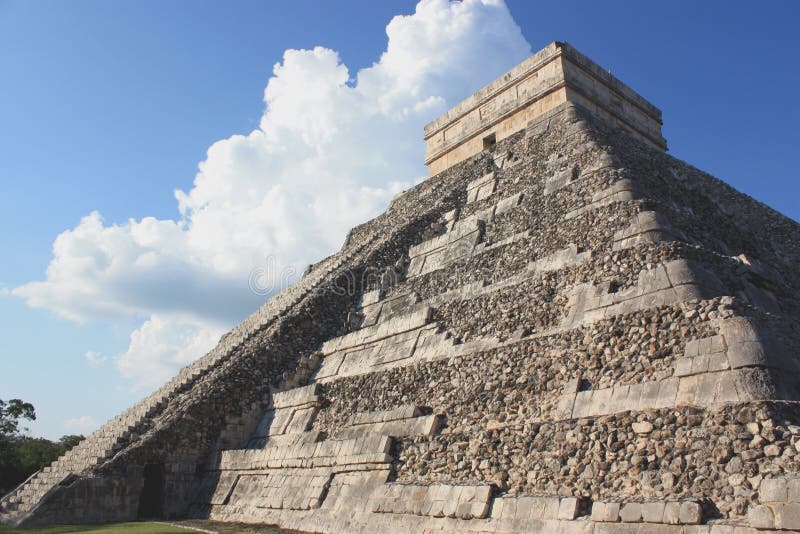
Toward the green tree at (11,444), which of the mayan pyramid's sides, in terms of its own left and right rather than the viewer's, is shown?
right
